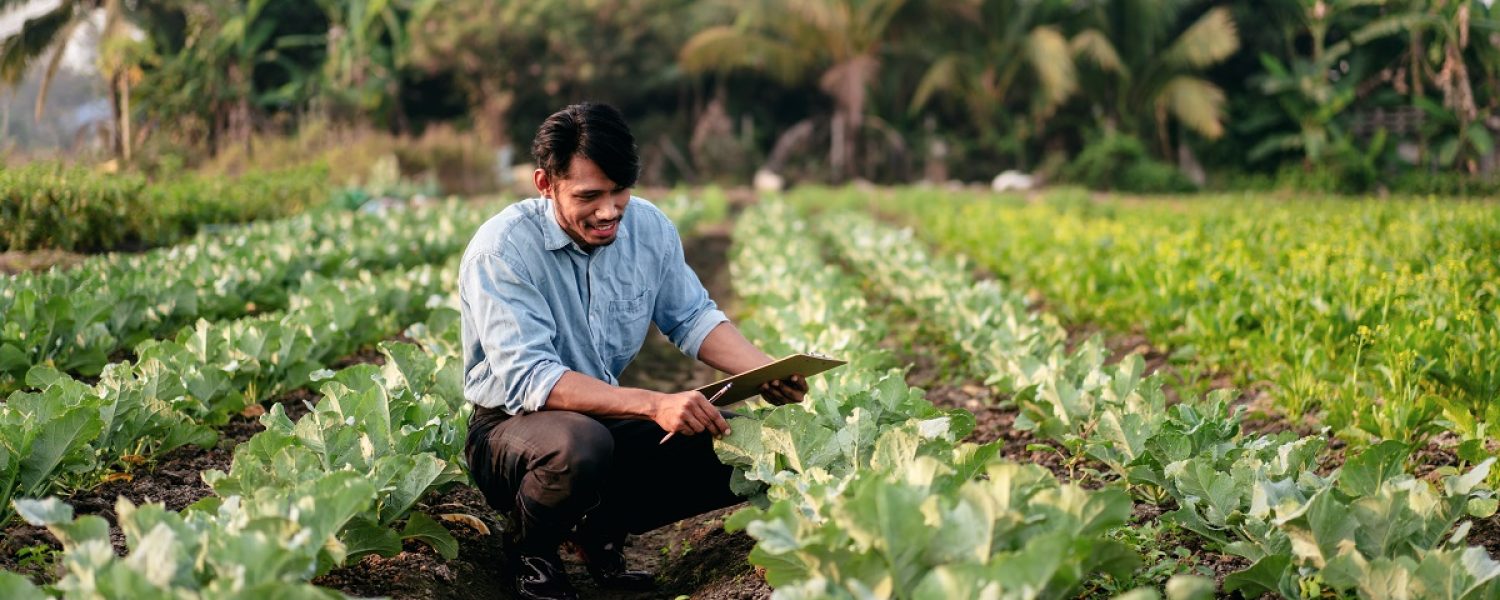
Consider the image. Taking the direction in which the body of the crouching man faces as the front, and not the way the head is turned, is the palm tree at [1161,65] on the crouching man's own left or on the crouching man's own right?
on the crouching man's own left

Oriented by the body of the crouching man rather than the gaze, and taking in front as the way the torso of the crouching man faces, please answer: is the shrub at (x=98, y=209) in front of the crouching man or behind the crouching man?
behind

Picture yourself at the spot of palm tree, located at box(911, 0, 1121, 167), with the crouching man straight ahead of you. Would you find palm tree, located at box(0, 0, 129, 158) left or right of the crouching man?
right

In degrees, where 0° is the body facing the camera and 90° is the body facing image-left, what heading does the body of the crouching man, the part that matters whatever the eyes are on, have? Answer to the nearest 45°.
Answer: approximately 315°

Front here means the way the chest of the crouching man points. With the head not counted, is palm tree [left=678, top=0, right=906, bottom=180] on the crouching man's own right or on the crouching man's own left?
on the crouching man's own left

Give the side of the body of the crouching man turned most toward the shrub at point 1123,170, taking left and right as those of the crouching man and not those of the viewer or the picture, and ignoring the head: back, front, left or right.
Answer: left

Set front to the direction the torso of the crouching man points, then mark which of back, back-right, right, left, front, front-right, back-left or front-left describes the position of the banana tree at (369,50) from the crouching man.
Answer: back-left

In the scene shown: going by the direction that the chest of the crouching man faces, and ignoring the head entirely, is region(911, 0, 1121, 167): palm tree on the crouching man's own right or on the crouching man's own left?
on the crouching man's own left

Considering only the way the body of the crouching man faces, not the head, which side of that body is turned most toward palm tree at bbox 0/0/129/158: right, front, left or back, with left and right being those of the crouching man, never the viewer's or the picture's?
back
